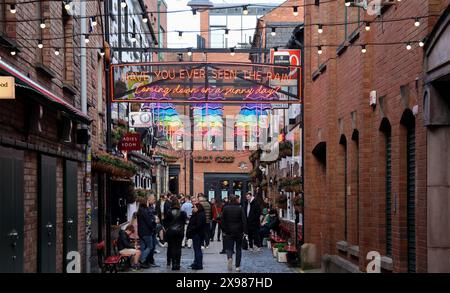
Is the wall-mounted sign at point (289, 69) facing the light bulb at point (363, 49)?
yes

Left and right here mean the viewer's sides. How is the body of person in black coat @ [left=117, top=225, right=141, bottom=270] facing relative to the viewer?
facing to the right of the viewer

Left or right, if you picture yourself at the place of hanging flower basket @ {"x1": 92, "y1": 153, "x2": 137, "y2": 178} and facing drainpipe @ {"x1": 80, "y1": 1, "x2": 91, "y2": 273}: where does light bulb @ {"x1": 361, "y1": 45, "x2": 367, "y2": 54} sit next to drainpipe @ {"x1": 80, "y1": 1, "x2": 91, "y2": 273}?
left

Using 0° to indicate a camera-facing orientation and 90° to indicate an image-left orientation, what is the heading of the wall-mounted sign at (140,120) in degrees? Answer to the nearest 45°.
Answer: approximately 0°

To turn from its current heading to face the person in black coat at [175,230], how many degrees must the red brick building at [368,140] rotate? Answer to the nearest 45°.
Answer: approximately 90° to its right
